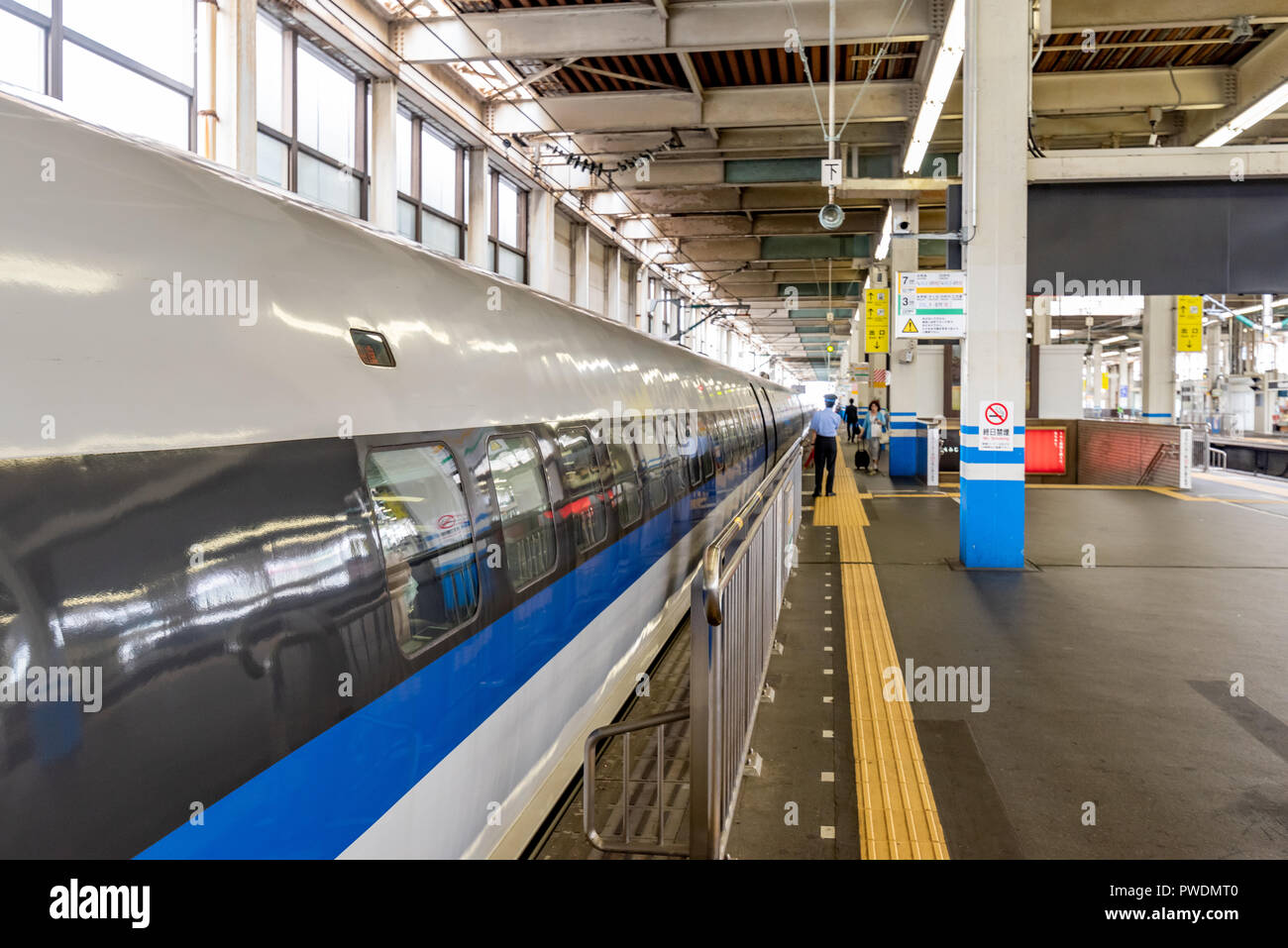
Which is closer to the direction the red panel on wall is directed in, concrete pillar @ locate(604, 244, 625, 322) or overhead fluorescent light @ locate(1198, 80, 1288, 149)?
the overhead fluorescent light

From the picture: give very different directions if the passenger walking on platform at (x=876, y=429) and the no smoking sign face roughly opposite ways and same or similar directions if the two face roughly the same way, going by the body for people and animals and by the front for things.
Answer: same or similar directions

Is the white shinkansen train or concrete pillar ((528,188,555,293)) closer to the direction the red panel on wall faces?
the white shinkansen train

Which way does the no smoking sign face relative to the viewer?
toward the camera

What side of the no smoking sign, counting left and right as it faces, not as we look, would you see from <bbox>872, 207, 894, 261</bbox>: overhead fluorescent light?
back

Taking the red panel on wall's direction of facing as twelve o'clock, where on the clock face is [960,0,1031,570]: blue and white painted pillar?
The blue and white painted pillar is roughly at 12 o'clock from the red panel on wall.

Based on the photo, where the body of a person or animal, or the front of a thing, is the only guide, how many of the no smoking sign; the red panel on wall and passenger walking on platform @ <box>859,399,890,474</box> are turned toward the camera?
3

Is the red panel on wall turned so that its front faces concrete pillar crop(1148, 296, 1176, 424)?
no

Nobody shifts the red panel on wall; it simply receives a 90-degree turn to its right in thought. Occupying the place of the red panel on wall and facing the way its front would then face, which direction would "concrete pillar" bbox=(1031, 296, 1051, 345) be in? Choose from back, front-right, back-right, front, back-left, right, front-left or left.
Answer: right

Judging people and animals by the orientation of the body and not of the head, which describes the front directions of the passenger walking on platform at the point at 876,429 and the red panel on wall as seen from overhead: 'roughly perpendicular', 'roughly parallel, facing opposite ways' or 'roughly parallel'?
roughly parallel

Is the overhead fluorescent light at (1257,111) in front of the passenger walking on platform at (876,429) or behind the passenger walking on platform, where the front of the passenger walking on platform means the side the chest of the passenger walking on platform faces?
in front

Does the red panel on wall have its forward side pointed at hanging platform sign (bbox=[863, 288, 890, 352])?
no

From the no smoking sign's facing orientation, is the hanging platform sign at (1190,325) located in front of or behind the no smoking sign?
behind

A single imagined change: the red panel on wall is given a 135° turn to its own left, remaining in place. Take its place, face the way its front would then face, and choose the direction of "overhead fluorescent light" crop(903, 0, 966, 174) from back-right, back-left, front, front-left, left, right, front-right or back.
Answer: back-right

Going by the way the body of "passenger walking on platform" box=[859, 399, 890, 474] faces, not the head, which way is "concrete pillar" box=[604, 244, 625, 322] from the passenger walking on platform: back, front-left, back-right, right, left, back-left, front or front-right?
right

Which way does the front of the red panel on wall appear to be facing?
toward the camera
